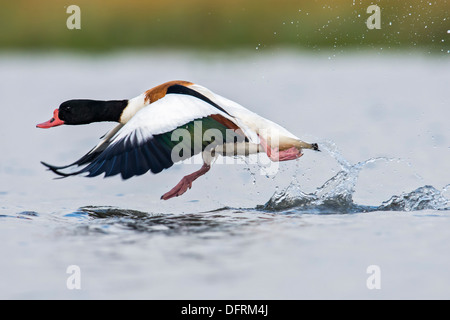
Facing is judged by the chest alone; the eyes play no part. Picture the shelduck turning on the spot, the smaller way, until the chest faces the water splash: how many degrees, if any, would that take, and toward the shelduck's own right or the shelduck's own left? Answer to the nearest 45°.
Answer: approximately 180°

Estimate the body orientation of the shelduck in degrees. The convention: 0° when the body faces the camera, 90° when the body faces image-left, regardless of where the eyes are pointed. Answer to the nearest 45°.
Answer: approximately 90°
